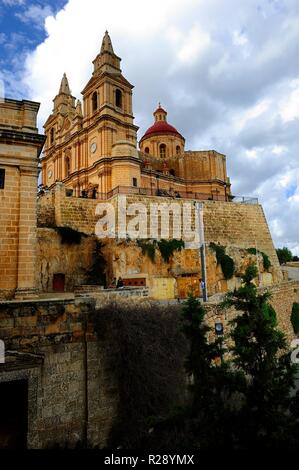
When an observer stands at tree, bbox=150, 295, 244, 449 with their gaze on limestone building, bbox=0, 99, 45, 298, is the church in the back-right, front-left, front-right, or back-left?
front-right

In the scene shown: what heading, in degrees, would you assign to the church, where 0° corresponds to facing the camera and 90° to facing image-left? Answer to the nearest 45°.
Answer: approximately 45°

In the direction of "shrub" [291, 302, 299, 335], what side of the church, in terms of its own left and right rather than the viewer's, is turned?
left

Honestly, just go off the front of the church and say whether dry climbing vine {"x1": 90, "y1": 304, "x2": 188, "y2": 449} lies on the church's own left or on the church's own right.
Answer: on the church's own left

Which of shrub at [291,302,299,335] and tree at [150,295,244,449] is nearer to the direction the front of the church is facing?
the tree

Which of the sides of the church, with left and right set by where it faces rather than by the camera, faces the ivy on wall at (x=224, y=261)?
left

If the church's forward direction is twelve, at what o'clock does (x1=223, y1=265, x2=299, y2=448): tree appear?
The tree is roughly at 10 o'clock from the church.

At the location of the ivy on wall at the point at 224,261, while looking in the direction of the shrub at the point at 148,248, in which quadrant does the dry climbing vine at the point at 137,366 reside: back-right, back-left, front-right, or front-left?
front-left

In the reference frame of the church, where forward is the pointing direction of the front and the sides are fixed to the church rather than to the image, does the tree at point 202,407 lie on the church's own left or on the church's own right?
on the church's own left

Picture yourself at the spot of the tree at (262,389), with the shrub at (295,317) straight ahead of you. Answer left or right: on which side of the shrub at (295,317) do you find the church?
left
